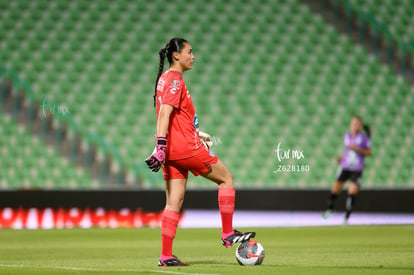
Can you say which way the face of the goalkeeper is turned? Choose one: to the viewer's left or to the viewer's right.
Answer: to the viewer's right

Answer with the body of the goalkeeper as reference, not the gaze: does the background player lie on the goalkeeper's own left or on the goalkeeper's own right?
on the goalkeeper's own left

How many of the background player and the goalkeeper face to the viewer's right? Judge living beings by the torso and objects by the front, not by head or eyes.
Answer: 1

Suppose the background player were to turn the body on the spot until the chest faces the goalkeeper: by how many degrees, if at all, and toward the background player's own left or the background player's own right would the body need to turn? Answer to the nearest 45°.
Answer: approximately 45° to the background player's own left

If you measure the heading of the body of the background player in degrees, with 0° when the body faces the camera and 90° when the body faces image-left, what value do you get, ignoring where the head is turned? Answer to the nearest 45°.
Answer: approximately 45°

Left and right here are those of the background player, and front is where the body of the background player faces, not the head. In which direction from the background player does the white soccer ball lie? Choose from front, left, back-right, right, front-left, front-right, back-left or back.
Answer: front-left

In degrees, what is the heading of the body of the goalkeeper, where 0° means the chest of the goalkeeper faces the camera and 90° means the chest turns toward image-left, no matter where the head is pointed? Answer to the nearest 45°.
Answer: approximately 270°
